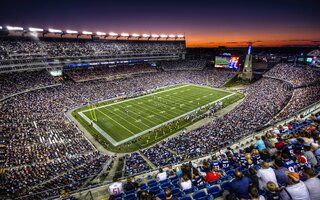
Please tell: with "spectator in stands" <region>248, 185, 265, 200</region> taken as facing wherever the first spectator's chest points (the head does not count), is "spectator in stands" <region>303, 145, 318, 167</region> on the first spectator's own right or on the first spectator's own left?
on the first spectator's own right

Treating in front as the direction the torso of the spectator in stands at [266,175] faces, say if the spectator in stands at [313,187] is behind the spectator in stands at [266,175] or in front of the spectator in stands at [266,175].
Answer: behind

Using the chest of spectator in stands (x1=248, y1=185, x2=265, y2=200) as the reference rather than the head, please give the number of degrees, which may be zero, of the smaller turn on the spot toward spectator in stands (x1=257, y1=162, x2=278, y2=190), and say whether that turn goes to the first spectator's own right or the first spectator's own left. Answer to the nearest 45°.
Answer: approximately 45° to the first spectator's own right

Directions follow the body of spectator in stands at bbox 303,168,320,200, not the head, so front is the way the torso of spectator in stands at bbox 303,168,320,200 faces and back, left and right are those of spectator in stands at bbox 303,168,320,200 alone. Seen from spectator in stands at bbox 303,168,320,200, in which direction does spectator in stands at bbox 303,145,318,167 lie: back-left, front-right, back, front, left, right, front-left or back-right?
front-right

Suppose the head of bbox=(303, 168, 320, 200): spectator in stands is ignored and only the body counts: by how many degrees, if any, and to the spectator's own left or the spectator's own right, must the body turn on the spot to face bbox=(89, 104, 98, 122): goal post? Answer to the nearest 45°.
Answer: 0° — they already face it

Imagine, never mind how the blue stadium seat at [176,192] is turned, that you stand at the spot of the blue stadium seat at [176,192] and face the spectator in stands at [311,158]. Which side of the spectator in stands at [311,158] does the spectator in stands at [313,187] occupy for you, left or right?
right

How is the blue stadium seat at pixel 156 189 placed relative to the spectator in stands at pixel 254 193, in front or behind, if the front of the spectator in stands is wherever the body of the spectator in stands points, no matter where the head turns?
in front

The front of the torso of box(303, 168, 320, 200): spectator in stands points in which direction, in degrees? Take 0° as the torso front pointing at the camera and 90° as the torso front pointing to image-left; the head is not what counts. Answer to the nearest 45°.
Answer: approximately 135°

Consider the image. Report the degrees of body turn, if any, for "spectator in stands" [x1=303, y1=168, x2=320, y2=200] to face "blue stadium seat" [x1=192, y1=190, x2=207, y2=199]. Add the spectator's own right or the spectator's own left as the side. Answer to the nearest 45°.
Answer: approximately 45° to the spectator's own left
